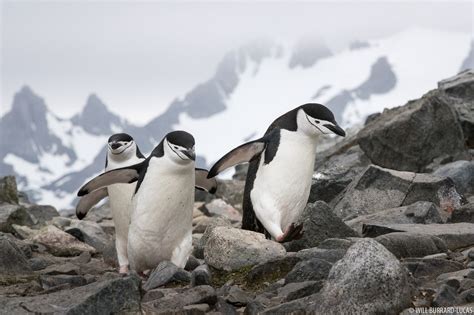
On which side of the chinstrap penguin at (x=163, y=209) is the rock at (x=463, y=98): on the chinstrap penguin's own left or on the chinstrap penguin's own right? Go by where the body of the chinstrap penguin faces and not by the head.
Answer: on the chinstrap penguin's own left

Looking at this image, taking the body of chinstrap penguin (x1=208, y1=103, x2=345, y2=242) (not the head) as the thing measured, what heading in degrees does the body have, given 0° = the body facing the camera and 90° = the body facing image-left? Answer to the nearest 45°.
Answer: approximately 315°

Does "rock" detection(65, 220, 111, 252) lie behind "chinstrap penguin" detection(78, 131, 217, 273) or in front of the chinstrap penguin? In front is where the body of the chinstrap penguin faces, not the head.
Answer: behind

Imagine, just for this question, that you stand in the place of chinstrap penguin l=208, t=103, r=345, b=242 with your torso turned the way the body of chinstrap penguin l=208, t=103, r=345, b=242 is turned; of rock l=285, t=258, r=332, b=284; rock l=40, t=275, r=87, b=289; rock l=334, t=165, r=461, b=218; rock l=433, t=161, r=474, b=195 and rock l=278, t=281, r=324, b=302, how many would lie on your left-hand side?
2

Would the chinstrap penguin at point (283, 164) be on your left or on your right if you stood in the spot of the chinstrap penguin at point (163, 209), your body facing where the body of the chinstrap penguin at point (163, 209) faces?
on your left

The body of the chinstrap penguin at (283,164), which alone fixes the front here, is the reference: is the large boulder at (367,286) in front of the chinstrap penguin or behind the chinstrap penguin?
in front

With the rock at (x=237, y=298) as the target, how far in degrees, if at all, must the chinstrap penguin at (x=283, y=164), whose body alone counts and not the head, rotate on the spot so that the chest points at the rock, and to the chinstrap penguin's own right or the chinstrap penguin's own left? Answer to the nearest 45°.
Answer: approximately 45° to the chinstrap penguin's own right

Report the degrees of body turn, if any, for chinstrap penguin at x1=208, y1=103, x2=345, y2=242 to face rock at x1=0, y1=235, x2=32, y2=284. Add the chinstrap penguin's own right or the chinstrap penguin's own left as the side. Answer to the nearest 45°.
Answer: approximately 135° to the chinstrap penguin's own right

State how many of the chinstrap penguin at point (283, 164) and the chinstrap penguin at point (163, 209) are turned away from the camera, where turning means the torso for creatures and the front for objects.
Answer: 0

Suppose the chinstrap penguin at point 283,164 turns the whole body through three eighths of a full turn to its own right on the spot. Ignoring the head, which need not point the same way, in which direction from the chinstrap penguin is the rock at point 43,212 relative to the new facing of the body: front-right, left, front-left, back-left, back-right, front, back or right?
front-right

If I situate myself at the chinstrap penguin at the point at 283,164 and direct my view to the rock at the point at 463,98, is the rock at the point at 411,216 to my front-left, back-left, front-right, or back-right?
front-right

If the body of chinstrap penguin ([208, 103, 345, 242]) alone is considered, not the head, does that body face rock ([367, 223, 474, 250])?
yes

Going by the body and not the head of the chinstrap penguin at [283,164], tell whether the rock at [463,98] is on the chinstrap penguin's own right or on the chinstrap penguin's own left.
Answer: on the chinstrap penguin's own left
